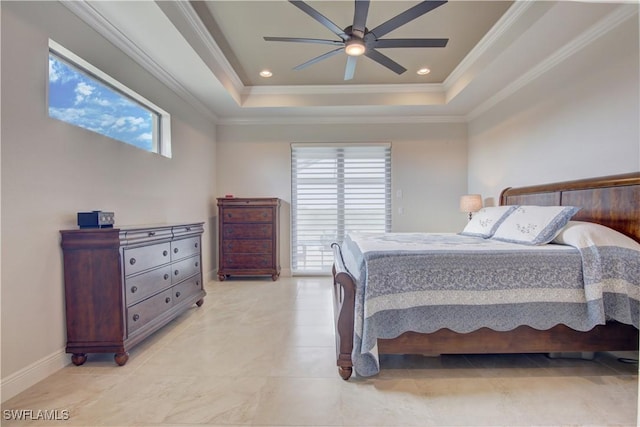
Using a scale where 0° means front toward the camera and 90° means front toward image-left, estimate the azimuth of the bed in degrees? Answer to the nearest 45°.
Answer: approximately 45°

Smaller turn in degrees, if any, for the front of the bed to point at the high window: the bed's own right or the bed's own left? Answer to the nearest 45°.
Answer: approximately 45° to the bed's own right

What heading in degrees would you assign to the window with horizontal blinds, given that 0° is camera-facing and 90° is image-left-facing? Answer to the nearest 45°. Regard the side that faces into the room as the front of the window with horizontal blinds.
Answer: approximately 0°

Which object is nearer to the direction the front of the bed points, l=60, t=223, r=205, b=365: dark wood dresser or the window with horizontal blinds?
the dark wood dresser

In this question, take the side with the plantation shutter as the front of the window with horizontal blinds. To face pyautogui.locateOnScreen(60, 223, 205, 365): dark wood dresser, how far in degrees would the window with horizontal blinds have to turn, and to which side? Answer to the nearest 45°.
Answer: approximately 45° to its right

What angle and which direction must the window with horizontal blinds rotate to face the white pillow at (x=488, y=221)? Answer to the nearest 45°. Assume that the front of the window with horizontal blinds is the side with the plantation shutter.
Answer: approximately 45° to its left

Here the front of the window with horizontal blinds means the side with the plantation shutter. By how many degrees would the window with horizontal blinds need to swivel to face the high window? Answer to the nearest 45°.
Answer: approximately 45° to its right

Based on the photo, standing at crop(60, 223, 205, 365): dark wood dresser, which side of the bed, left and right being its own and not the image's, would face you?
front

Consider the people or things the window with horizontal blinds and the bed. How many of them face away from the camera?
0

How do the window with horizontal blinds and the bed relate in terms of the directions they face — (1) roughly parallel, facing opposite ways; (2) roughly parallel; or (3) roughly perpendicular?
roughly perpendicular

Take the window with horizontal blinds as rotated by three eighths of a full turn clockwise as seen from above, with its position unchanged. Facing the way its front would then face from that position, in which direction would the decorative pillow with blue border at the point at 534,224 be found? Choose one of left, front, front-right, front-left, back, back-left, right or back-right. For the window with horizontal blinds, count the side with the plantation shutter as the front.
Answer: back
